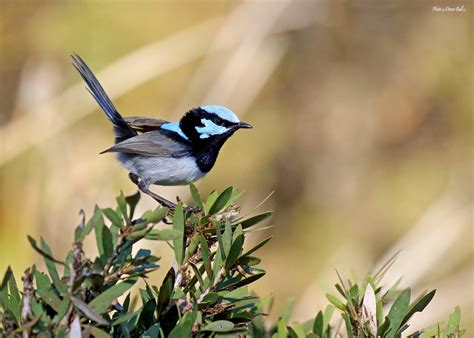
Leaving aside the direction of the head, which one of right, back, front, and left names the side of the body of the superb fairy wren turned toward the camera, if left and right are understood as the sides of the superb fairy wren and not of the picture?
right
